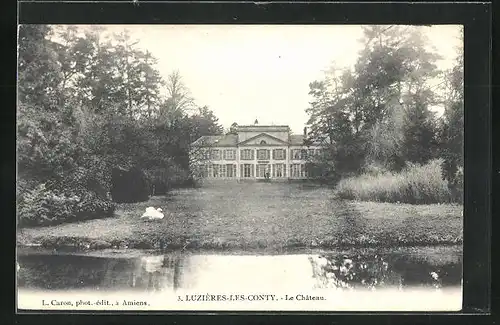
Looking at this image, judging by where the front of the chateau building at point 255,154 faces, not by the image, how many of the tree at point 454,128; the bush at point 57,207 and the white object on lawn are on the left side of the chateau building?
1

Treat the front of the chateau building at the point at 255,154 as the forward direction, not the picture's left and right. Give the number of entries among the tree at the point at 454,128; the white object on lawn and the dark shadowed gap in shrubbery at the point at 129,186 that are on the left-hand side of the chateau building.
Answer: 1
